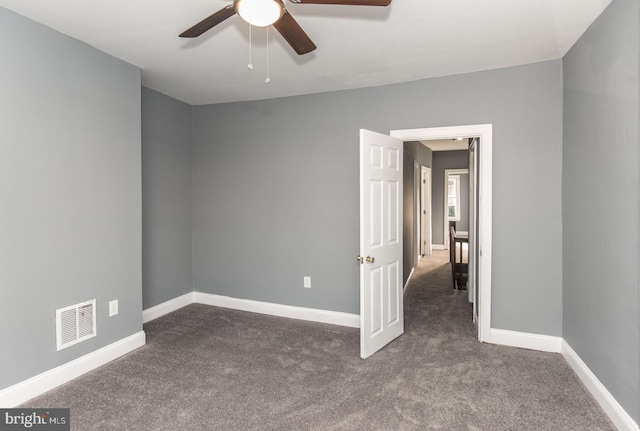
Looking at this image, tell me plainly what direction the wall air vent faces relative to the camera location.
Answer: facing the viewer and to the right of the viewer

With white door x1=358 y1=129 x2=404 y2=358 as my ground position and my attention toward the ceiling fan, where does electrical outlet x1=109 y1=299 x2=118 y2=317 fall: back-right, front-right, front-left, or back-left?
front-right

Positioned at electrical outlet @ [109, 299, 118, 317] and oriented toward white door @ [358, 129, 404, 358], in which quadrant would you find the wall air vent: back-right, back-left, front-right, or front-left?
back-right

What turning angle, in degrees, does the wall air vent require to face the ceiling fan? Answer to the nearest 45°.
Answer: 0° — it already faces it

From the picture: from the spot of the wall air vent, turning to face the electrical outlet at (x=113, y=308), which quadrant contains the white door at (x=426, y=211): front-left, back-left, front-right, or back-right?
front-right

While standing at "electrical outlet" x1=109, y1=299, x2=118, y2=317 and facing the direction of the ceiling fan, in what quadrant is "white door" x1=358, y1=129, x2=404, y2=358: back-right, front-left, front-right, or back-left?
front-left

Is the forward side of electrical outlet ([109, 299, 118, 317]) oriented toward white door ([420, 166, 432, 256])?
no

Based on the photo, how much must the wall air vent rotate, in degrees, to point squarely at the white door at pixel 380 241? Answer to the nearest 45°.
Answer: approximately 45° to its left

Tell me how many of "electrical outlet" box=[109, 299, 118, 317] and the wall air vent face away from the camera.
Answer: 0

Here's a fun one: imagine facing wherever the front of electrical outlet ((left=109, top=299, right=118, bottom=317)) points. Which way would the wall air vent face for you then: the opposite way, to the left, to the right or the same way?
the same way

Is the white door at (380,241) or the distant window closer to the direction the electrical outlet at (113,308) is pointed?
the white door

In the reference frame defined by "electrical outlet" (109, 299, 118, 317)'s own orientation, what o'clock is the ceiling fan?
The ceiling fan is roughly at 1 o'clock from the electrical outlet.

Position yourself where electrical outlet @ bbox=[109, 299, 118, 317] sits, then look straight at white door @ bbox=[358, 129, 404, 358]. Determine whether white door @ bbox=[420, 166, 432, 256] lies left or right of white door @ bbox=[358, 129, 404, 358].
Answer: left

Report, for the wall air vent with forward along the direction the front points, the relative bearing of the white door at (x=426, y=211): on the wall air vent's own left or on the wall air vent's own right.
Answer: on the wall air vent's own left
